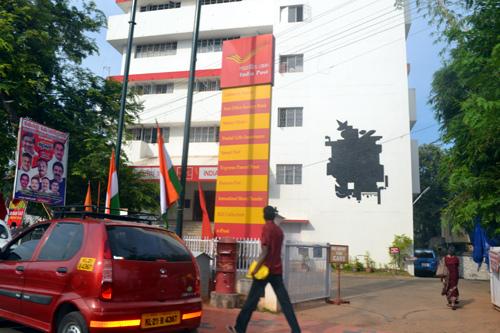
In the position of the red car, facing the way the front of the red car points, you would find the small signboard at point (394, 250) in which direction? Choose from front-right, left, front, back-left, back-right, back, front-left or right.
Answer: right

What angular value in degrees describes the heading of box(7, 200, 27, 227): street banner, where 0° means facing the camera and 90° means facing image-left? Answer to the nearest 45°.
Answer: approximately 0°

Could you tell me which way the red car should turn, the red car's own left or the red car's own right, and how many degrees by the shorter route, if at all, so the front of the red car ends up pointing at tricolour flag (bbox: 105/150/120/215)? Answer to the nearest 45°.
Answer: approximately 45° to the red car's own right

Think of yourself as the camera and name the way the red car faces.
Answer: facing away from the viewer and to the left of the viewer

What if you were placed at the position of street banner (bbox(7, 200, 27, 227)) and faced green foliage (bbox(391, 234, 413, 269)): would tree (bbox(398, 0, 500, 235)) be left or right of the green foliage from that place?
right

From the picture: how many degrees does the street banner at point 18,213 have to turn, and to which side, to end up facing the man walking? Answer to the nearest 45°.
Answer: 0° — it already faces them
